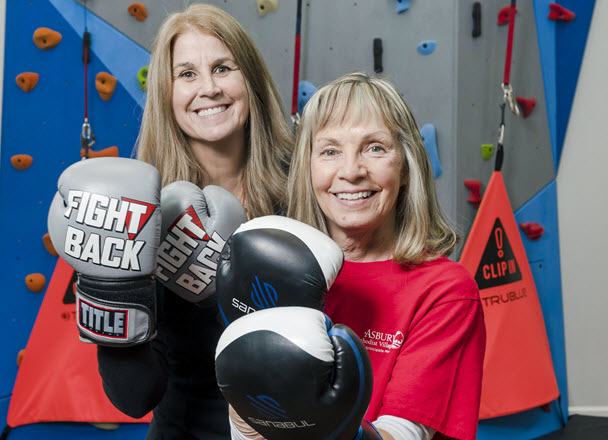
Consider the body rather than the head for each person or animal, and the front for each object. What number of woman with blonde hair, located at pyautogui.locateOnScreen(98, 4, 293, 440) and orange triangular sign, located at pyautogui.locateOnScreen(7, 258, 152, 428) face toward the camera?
2

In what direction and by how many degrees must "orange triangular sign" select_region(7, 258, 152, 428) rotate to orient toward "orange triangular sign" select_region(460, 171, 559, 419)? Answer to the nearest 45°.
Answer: approximately 90° to its left

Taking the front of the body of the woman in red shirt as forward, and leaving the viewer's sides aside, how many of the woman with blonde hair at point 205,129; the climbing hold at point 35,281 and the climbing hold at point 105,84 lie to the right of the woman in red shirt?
3

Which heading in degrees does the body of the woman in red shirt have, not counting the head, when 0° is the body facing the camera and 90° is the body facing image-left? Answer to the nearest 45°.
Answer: approximately 45°

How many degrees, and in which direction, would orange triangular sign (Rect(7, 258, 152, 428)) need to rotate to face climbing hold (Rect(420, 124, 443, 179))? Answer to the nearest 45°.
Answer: approximately 90° to its left

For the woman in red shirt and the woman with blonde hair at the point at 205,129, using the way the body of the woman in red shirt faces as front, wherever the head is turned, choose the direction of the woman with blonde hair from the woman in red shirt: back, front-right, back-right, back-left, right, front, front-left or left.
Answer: right

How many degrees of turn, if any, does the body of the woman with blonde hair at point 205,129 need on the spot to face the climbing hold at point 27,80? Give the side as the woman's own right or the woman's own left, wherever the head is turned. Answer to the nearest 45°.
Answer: approximately 135° to the woman's own right
